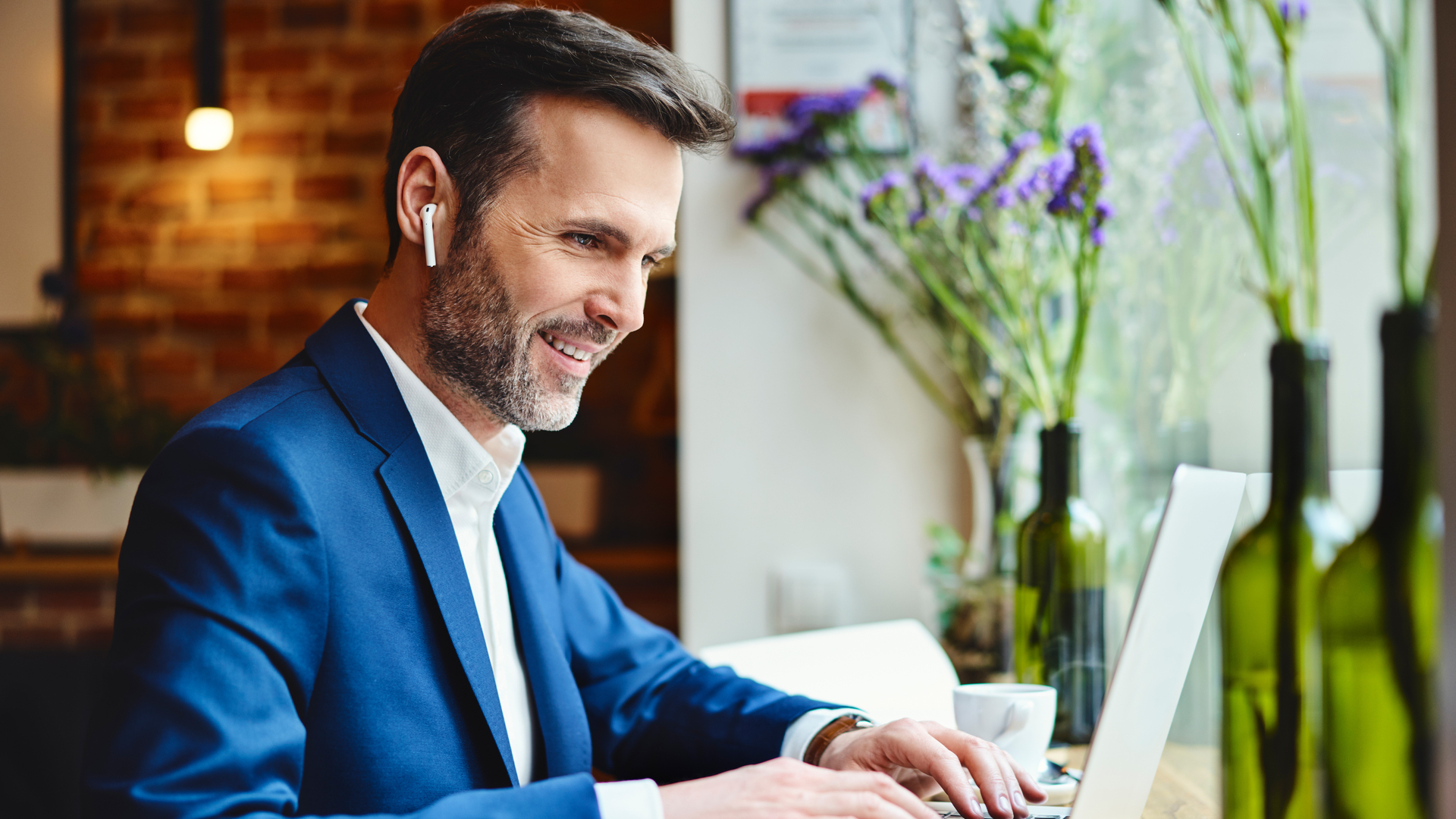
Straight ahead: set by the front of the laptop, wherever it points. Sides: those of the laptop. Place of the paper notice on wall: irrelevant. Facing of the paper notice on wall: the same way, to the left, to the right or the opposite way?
to the left

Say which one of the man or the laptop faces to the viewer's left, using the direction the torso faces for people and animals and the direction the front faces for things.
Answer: the laptop

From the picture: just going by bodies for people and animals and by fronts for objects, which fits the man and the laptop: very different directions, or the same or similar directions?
very different directions

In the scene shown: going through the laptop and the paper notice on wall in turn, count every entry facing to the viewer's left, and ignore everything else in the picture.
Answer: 1

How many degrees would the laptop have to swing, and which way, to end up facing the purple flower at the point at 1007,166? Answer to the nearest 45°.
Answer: approximately 90° to its right

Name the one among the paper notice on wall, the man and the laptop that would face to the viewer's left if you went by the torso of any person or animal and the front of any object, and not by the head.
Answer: the laptop

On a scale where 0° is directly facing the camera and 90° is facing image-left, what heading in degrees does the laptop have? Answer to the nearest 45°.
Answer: approximately 90°
